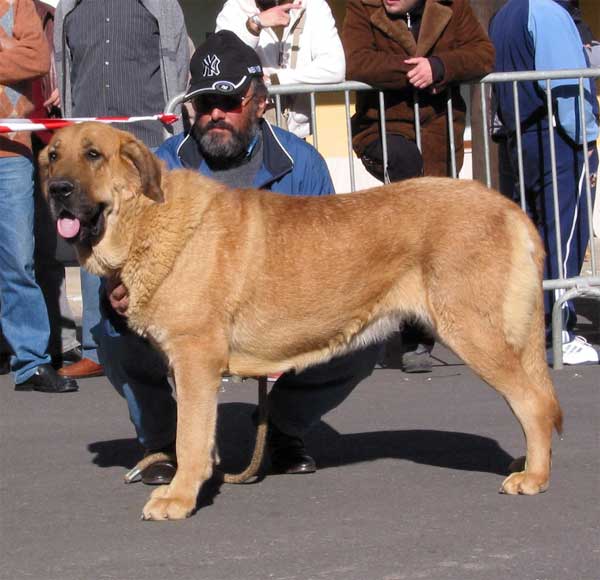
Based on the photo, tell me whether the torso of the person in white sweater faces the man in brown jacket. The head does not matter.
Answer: no

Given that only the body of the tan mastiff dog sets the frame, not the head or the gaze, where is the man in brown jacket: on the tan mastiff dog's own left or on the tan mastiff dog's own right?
on the tan mastiff dog's own right

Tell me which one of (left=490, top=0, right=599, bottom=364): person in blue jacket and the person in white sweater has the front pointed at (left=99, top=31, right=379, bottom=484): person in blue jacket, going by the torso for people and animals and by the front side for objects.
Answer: the person in white sweater

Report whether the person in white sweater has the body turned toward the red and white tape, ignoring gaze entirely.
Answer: no

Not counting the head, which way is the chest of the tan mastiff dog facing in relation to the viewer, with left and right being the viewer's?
facing to the left of the viewer

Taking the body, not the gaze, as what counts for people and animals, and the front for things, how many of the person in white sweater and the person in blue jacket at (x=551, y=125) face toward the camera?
1

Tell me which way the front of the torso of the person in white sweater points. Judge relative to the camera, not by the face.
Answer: toward the camera

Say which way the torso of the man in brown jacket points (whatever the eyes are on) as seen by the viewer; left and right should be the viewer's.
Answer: facing the viewer

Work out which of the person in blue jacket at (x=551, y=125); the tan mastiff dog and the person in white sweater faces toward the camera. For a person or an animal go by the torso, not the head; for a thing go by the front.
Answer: the person in white sweater

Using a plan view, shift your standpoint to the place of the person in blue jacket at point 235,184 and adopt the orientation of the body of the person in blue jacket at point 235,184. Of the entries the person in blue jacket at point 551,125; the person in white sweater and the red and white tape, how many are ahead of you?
0

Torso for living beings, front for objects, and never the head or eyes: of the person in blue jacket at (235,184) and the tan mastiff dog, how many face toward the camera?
1

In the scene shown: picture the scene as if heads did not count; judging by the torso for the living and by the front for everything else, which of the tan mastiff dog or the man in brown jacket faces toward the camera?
the man in brown jacket

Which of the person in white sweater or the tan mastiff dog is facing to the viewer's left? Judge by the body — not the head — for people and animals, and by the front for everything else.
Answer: the tan mastiff dog

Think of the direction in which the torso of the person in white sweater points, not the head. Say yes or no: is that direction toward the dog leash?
yes

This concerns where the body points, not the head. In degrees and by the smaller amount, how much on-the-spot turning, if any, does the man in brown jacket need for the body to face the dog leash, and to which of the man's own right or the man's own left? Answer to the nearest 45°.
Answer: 0° — they already face it

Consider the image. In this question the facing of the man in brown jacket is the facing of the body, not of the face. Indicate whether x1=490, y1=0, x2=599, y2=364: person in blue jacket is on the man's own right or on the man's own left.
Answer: on the man's own left

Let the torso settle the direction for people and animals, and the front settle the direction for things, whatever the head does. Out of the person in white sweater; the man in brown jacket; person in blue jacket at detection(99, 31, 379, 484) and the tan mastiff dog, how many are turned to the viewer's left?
1

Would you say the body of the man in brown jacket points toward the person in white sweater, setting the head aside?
no
